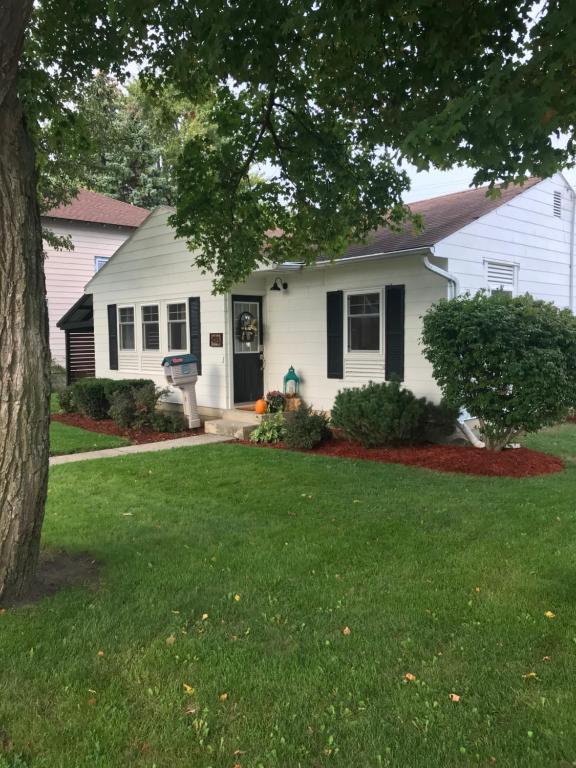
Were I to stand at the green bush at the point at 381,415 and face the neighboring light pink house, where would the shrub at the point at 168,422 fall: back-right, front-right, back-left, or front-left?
front-left

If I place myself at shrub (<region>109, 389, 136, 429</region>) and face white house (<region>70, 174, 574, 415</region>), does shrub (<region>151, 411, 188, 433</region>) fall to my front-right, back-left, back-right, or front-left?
front-right

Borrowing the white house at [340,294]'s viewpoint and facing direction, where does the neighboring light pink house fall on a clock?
The neighboring light pink house is roughly at 3 o'clock from the white house.

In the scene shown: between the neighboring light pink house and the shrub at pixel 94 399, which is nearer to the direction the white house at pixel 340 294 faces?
the shrub

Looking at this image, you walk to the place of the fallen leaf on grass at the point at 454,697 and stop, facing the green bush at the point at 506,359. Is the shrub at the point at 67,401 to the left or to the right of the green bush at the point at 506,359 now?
left

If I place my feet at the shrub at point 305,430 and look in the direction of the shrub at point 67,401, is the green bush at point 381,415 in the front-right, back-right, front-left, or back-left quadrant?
back-right

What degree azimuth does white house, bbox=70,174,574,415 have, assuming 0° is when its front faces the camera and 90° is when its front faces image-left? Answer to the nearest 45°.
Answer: approximately 45°

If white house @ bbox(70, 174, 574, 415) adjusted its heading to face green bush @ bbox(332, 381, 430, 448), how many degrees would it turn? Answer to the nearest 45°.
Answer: approximately 45° to its left

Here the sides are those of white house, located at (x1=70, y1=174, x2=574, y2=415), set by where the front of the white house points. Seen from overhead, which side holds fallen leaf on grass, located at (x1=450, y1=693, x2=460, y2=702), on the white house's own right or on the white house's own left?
on the white house's own left

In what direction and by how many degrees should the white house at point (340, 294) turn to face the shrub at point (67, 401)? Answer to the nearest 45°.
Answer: approximately 45° to its right
